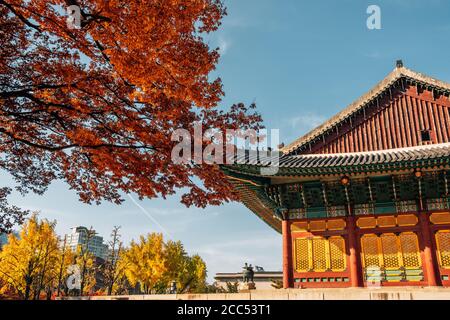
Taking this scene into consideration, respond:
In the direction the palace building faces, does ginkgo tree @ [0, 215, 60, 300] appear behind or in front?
in front

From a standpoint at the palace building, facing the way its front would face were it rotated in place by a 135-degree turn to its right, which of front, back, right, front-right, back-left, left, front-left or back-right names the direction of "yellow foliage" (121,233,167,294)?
left

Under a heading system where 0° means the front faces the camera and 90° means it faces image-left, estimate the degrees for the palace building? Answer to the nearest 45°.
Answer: approximately 90°
